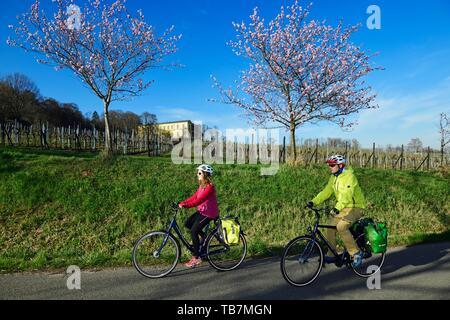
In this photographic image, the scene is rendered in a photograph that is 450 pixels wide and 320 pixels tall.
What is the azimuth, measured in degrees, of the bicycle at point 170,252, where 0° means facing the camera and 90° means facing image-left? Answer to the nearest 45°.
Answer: approximately 90°

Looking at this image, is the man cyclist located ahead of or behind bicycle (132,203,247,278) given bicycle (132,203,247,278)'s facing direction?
behind

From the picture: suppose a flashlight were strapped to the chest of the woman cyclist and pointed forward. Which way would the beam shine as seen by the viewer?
to the viewer's left

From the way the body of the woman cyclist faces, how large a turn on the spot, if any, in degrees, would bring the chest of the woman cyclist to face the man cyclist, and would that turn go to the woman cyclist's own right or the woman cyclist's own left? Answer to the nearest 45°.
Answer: approximately 180°
